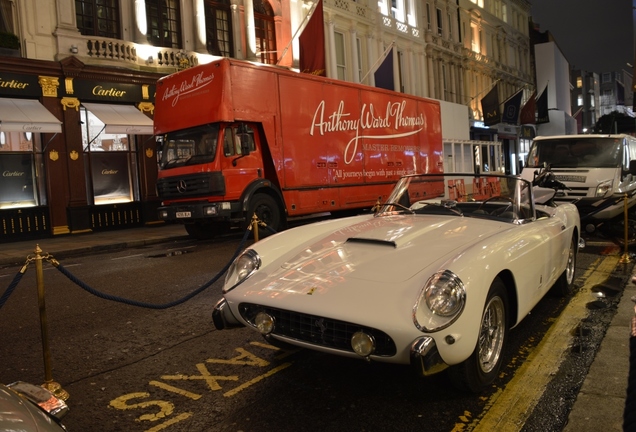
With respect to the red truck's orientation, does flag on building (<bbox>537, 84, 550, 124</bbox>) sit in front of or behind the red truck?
behind

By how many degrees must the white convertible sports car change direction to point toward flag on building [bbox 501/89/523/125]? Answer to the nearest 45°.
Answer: approximately 135° to its right

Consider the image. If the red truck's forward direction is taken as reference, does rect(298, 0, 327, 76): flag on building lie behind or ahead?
behind

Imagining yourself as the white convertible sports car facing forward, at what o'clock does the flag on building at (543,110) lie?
The flag on building is roughly at 5 o'clock from the white convertible sports car.

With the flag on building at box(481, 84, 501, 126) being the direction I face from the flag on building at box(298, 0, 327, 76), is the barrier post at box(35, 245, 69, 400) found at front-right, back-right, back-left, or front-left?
back-right

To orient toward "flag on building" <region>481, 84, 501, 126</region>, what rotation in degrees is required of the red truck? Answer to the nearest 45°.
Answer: approximately 180°

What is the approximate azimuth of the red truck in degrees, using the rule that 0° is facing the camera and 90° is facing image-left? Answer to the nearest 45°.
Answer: approximately 45°

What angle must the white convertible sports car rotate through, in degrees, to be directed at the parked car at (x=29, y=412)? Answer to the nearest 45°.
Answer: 0° — it already faces it

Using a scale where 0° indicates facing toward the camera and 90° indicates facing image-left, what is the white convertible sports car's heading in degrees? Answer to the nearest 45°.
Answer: approximately 45°
